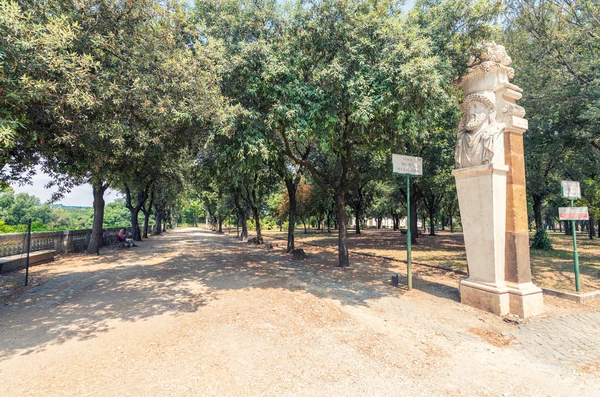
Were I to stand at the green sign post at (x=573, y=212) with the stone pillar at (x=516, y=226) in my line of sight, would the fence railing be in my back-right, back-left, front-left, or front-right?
front-right

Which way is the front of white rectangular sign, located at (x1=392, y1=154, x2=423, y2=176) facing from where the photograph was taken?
facing the viewer

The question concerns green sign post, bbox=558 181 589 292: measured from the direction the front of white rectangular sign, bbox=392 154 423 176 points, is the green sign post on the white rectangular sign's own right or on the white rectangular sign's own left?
on the white rectangular sign's own left

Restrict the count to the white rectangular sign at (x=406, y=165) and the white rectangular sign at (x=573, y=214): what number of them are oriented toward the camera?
2

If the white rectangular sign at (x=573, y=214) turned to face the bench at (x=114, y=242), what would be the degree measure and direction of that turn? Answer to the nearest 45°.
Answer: approximately 90° to its right

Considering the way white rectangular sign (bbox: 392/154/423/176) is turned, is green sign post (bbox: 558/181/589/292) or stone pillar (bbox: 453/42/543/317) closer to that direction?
the stone pillar

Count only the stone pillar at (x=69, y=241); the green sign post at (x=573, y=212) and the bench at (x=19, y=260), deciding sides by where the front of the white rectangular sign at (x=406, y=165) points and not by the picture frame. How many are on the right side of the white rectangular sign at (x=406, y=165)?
2

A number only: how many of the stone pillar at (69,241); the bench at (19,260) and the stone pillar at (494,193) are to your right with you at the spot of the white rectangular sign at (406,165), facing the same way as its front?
2

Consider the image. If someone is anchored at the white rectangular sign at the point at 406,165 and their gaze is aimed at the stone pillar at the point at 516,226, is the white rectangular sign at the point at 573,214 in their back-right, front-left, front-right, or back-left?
front-left

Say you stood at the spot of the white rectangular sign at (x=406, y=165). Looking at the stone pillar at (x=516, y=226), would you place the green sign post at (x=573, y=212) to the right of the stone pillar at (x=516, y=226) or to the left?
left

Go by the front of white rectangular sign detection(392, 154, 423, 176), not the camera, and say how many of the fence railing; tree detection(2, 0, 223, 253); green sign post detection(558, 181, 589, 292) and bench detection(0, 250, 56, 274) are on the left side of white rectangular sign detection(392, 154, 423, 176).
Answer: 1

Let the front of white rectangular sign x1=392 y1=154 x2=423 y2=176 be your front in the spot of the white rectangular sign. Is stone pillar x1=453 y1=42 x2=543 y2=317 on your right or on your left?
on your left

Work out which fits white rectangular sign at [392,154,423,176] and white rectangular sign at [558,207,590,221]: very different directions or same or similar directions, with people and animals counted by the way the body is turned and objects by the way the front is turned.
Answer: same or similar directions

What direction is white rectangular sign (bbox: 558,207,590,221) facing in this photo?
toward the camera
